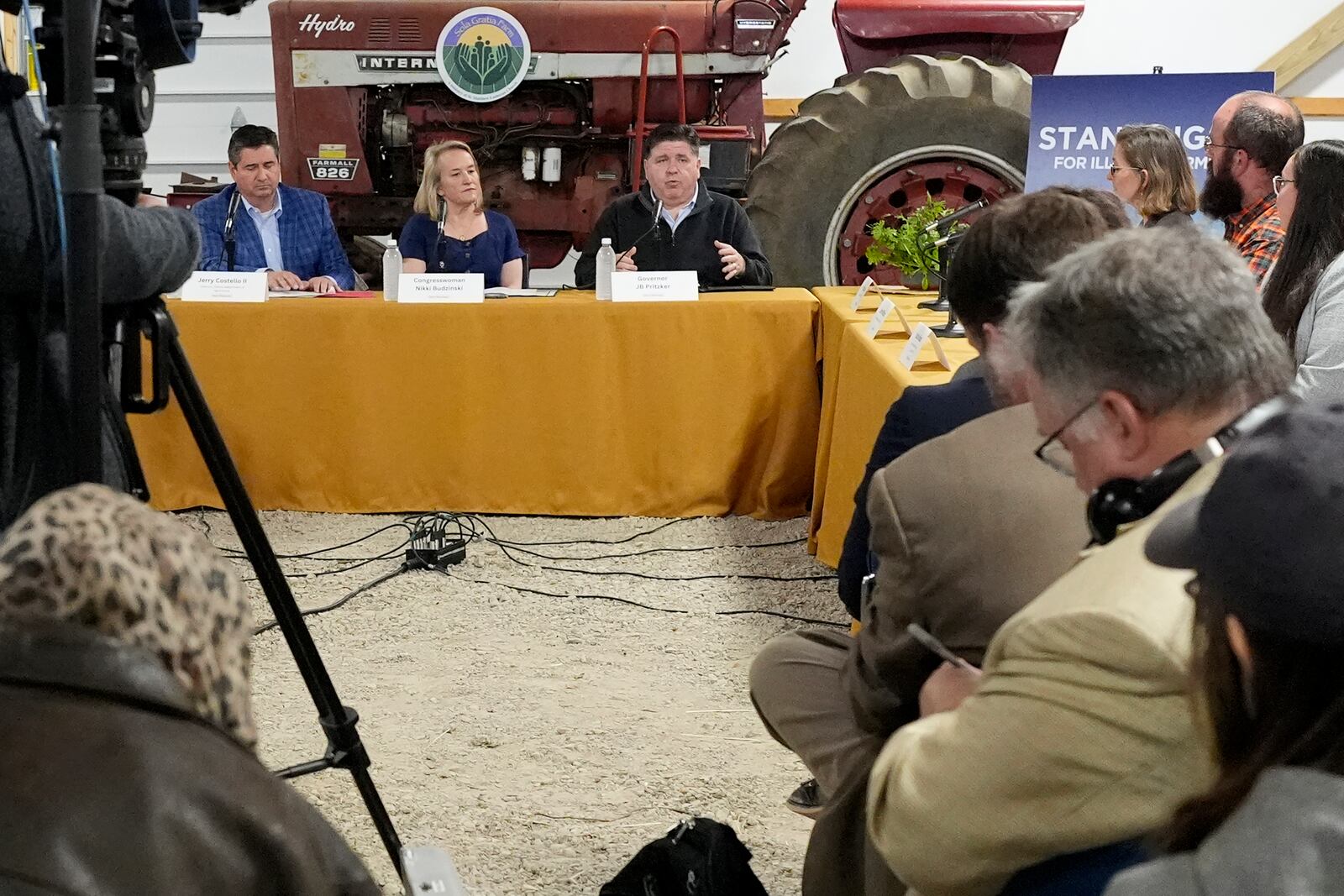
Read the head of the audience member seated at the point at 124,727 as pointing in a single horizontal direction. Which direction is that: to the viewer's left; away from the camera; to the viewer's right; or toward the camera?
away from the camera

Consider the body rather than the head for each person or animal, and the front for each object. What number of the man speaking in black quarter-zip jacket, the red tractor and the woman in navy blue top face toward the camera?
2

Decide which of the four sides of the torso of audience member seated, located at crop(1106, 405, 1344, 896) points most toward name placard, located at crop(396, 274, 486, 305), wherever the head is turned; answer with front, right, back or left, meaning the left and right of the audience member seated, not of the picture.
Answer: front

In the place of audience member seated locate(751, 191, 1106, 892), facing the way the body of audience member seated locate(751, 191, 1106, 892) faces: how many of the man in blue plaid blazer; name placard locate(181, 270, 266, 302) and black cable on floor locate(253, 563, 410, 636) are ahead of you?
3

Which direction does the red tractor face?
to the viewer's left

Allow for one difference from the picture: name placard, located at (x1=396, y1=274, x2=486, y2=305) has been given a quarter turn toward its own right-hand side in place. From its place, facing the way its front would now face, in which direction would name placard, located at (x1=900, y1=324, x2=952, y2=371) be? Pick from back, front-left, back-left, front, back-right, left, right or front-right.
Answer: back-left

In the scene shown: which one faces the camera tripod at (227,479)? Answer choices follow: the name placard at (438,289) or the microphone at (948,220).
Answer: the name placard

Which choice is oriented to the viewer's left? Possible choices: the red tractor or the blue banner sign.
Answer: the red tractor

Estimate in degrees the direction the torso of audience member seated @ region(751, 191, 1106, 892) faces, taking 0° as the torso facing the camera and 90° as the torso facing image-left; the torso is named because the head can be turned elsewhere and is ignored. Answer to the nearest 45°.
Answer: approximately 135°

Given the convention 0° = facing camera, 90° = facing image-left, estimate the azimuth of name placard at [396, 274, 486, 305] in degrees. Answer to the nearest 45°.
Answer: approximately 0°

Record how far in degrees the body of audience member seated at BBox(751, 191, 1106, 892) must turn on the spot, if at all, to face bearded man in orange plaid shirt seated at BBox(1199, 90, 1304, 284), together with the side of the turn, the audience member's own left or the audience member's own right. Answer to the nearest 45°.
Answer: approximately 45° to the audience member's own right

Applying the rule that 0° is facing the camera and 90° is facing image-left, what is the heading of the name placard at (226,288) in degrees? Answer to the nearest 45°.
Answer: approximately 0°

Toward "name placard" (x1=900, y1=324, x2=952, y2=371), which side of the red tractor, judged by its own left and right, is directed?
left
